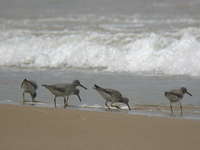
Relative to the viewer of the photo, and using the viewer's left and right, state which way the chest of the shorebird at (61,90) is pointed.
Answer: facing to the right of the viewer
